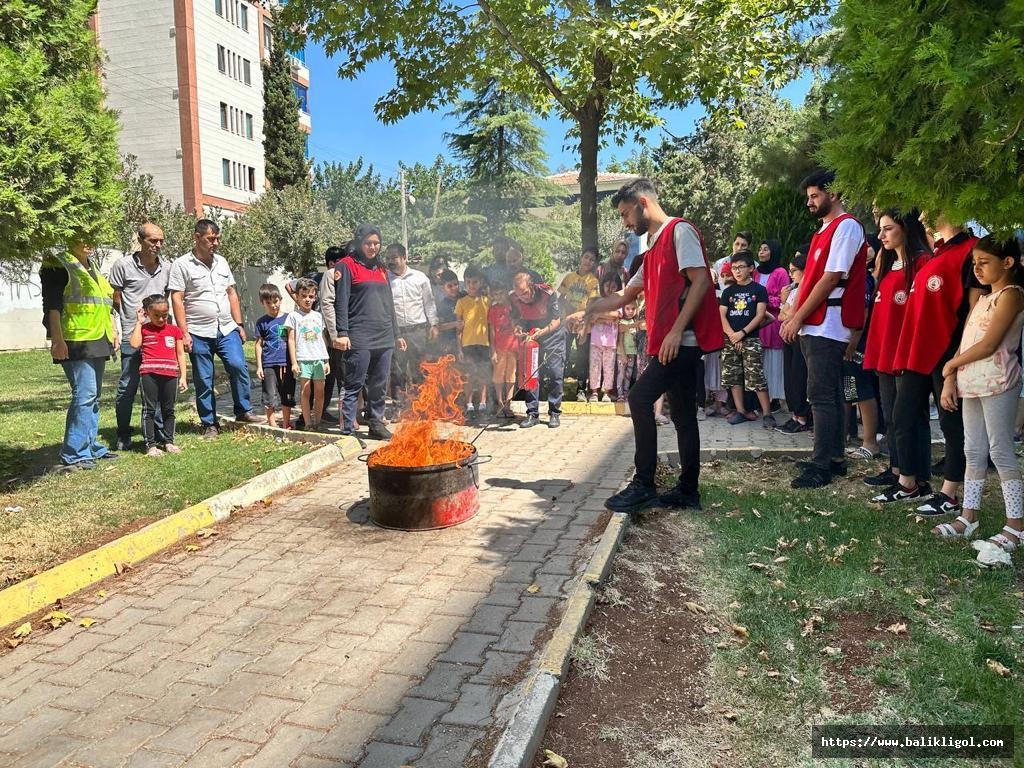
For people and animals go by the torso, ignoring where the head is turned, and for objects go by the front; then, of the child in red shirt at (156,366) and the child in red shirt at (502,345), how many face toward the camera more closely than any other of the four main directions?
2

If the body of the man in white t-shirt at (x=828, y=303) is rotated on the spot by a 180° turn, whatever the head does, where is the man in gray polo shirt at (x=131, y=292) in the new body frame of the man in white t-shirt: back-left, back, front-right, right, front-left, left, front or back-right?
back

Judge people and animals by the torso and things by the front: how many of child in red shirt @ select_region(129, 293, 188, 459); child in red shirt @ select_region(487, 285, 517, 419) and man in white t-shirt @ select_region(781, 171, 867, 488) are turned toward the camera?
2

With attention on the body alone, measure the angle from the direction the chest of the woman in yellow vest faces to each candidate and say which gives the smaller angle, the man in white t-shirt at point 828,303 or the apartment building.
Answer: the man in white t-shirt

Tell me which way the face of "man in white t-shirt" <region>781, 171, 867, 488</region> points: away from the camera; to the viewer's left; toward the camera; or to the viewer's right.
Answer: to the viewer's left

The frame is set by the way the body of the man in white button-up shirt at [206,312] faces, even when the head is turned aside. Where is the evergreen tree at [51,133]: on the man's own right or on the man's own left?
on the man's own right

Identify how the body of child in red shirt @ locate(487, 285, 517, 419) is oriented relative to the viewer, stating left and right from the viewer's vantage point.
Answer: facing the viewer

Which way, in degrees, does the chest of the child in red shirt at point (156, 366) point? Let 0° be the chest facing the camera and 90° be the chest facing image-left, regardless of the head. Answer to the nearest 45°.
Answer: approximately 0°

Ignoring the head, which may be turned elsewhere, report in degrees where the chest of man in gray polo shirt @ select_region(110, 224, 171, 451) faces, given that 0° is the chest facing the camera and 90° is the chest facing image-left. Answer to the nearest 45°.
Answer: approximately 315°

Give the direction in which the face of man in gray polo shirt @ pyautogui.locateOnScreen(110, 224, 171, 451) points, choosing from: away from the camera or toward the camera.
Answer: toward the camera

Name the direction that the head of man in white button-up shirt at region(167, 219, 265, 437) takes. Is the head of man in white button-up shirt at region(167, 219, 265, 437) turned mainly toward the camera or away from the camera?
toward the camera

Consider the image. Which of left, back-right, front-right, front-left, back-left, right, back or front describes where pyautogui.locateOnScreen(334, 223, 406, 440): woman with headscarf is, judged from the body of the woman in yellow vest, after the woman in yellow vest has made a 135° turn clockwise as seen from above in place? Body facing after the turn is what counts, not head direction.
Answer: back
